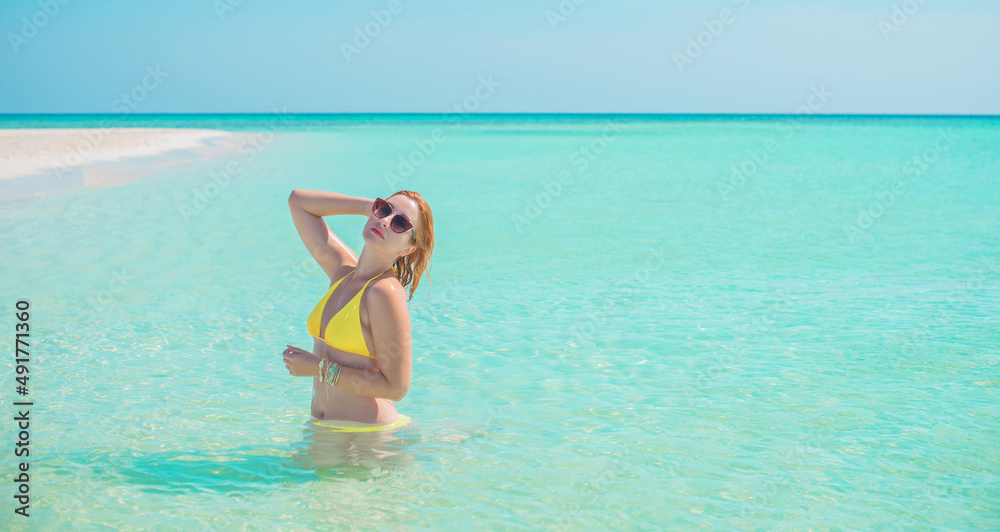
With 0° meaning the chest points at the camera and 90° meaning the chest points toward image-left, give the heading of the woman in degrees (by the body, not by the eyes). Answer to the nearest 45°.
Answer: approximately 45°
